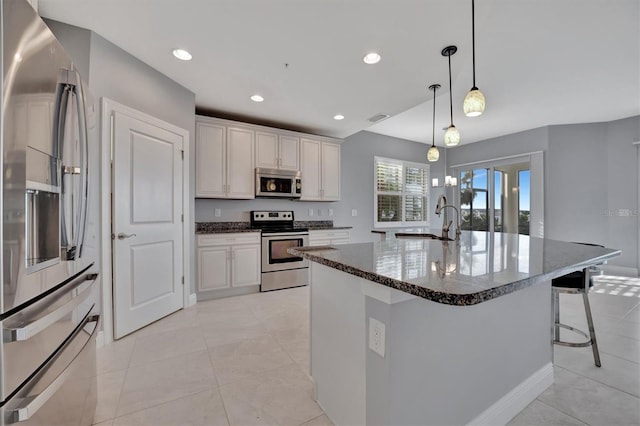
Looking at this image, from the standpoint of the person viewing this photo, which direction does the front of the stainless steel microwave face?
facing the viewer

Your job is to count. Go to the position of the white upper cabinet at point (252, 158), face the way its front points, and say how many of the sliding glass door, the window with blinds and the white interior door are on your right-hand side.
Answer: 1

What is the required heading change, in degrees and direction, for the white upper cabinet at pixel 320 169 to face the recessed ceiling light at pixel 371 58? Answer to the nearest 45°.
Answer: approximately 45° to its right

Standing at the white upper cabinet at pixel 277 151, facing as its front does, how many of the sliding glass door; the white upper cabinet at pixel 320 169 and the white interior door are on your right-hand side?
1

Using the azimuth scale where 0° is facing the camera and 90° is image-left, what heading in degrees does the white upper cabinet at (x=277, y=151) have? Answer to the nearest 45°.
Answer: approximately 315°

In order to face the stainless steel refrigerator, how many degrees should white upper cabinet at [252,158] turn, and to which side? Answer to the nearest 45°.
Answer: approximately 45° to its right

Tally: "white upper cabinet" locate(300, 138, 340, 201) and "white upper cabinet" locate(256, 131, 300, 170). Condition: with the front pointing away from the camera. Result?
0

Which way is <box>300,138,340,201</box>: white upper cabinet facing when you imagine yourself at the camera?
facing the viewer and to the right of the viewer

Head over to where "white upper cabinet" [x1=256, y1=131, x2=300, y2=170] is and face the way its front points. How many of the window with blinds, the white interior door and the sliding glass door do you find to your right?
1

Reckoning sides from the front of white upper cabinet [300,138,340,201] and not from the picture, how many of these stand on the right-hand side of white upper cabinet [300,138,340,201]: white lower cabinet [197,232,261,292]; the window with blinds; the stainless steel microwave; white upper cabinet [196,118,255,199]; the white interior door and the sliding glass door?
4

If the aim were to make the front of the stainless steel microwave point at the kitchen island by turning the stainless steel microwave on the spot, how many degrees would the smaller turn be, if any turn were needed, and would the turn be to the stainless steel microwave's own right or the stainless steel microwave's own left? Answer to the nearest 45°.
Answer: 0° — it already faces it

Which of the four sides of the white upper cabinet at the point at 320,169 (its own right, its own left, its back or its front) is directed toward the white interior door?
right

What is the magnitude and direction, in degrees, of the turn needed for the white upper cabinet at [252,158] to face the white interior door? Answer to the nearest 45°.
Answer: approximately 90° to its right
